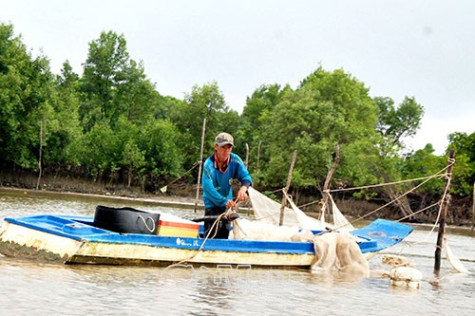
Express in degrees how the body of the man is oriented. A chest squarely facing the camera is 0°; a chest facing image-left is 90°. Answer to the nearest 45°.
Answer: approximately 315°

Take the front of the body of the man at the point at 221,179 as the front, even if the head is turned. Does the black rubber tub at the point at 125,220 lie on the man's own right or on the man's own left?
on the man's own right

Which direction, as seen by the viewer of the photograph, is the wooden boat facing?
facing away from the viewer and to the right of the viewer

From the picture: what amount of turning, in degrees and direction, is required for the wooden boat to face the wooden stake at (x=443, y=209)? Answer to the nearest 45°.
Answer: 0° — it already faces it

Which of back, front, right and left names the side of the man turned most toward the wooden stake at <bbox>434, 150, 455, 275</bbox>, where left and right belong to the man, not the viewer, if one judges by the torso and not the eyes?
left

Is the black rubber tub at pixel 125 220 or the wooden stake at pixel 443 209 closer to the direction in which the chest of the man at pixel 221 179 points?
the wooden stake
